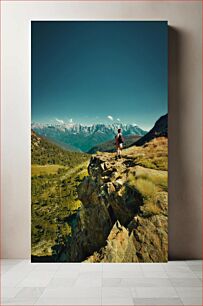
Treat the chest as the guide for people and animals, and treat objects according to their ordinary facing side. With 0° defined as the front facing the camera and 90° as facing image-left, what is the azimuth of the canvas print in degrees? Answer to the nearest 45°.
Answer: approximately 0°
